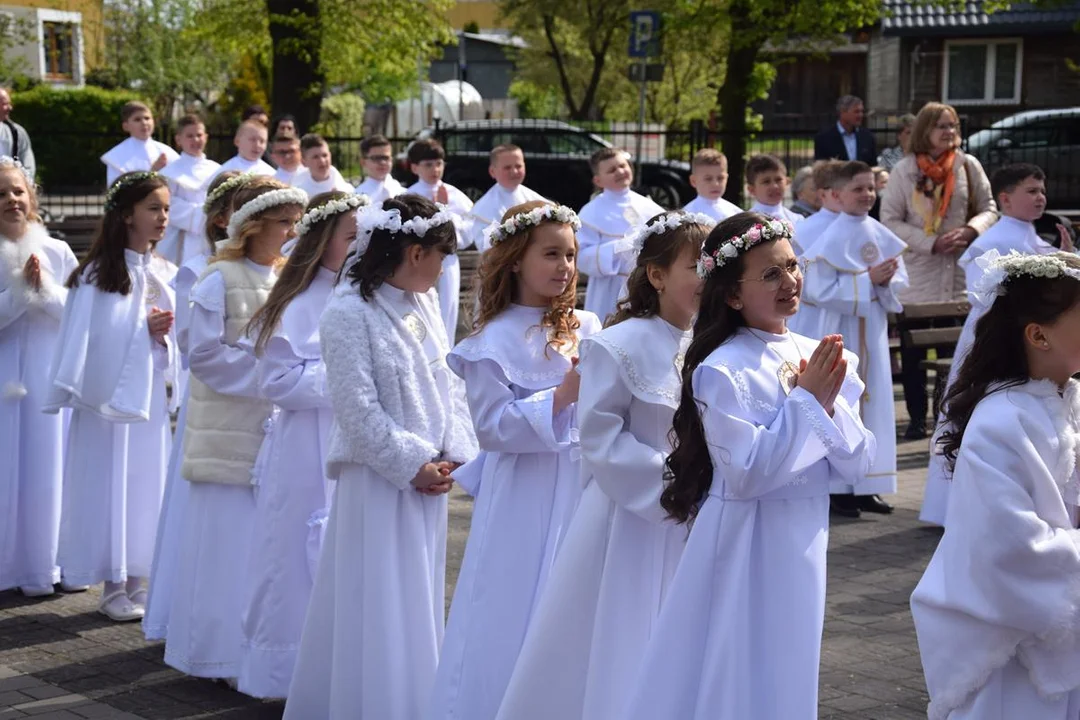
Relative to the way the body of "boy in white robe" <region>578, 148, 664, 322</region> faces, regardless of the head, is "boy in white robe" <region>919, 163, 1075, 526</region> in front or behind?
in front

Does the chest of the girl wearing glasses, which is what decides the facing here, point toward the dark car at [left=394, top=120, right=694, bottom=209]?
no

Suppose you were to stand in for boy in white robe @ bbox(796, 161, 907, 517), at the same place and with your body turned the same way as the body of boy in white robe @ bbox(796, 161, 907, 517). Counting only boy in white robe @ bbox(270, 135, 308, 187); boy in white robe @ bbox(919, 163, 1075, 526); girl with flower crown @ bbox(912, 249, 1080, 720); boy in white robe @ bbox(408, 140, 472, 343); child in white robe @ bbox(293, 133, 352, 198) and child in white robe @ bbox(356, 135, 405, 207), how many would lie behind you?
4

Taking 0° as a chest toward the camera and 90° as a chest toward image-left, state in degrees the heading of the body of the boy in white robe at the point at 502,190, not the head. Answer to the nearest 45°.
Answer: approximately 315°

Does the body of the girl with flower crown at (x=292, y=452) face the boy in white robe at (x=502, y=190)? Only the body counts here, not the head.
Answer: no

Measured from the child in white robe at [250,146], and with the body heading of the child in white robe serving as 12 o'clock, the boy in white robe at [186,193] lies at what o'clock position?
The boy in white robe is roughly at 3 o'clock from the child in white robe.

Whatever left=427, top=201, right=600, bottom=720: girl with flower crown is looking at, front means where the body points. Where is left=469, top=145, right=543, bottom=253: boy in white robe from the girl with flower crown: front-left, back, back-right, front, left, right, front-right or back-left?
back-left

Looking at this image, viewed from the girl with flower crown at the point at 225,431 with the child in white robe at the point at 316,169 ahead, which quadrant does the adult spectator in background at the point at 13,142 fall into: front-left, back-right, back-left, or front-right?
front-left

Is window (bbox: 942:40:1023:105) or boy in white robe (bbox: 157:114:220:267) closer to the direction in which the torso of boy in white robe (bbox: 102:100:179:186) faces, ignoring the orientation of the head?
the boy in white robe

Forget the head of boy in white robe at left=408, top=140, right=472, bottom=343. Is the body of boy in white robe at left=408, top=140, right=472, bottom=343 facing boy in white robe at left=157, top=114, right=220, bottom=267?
no

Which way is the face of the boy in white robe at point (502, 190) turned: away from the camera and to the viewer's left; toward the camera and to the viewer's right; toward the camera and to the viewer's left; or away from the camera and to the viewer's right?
toward the camera and to the viewer's right

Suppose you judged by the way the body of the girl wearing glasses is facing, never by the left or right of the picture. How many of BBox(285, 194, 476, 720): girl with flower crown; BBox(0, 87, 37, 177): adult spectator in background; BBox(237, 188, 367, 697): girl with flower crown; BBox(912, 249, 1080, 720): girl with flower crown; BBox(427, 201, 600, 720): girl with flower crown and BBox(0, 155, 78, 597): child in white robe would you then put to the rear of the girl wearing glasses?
5

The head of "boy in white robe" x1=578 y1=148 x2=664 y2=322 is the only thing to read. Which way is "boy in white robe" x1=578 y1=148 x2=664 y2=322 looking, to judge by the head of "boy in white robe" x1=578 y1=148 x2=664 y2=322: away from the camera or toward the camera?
toward the camera

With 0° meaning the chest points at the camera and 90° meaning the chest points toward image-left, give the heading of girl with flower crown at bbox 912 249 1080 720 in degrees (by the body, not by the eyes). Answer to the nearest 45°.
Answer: approximately 270°

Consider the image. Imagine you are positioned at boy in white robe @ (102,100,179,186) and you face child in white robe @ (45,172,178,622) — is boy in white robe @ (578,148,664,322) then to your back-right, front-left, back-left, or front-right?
front-left

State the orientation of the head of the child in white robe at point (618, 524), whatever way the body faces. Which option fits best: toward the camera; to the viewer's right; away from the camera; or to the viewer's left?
to the viewer's right
